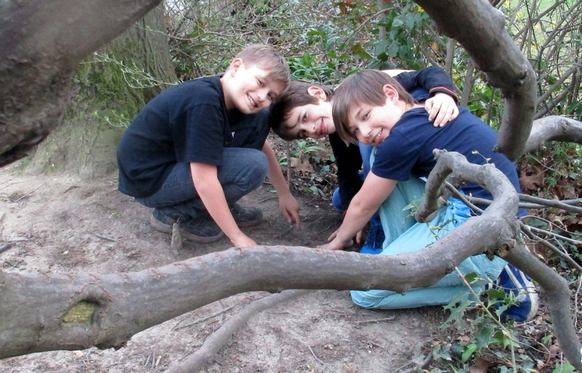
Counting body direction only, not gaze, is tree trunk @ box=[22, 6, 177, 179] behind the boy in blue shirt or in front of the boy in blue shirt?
in front

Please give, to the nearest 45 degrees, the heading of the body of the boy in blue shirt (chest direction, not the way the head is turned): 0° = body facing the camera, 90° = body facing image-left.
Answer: approximately 90°

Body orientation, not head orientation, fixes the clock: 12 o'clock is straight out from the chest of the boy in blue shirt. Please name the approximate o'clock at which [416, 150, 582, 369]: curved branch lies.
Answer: The curved branch is roughly at 8 o'clock from the boy in blue shirt.

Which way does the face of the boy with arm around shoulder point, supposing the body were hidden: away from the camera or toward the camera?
toward the camera

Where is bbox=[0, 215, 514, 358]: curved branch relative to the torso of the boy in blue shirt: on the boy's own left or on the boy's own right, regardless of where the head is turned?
on the boy's own left

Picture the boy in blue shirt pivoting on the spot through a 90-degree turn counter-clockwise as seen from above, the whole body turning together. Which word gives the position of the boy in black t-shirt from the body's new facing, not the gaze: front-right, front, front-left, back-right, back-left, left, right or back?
right
